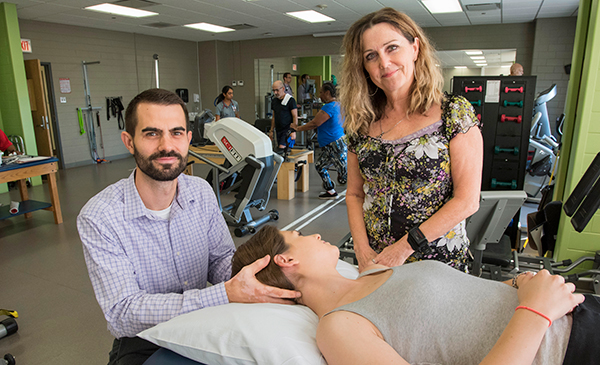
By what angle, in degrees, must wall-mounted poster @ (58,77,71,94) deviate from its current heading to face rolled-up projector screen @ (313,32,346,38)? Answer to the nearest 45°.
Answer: approximately 90° to its left

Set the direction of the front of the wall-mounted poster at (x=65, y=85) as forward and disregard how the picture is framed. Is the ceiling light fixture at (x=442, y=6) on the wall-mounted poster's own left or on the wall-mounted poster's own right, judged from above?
on the wall-mounted poster's own left

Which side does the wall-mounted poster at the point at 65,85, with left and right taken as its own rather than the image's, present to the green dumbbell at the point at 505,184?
front

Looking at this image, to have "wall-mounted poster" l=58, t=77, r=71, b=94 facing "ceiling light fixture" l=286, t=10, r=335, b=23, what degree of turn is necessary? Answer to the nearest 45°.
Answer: approximately 45° to its left

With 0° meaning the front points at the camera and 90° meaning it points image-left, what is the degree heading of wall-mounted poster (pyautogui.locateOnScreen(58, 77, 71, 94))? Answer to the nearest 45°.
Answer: approximately 0°

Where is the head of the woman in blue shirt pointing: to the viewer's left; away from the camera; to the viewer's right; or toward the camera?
to the viewer's left

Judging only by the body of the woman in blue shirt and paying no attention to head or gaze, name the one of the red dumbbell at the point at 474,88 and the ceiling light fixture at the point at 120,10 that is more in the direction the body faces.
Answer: the ceiling light fixture

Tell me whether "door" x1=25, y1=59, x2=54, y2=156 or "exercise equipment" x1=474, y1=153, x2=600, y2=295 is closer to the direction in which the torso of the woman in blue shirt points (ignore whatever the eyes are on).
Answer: the door

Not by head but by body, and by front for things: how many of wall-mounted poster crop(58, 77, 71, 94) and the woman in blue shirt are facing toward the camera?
1

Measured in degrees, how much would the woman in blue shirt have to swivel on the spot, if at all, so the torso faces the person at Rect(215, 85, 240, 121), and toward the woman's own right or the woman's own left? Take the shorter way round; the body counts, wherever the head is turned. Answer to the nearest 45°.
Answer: approximately 45° to the woman's own right

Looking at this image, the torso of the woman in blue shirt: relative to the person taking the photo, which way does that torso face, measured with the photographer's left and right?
facing to the left of the viewer

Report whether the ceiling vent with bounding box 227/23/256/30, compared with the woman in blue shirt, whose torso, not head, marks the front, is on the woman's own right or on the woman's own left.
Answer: on the woman's own right

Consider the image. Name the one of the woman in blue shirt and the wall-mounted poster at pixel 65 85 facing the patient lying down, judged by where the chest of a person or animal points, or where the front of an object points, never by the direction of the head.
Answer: the wall-mounted poster

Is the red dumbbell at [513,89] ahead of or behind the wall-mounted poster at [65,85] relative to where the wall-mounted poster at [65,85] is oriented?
ahead

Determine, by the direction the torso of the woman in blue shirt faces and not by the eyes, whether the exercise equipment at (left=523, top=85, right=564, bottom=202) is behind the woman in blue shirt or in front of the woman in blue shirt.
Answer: behind

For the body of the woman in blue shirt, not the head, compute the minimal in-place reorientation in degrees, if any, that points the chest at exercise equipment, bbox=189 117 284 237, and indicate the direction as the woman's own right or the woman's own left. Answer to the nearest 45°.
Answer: approximately 45° to the woman's own left

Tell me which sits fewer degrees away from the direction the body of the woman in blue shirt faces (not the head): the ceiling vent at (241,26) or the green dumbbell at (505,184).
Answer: the ceiling vent
